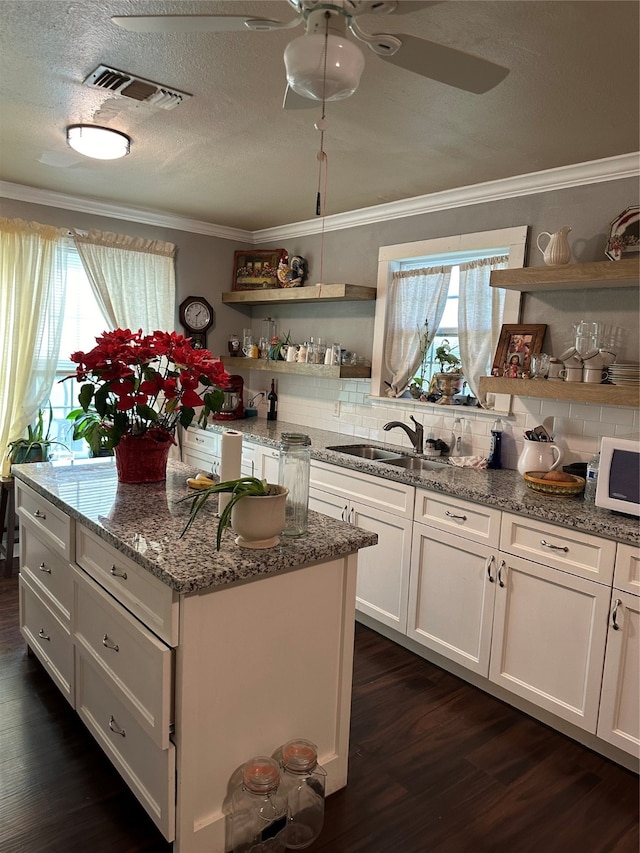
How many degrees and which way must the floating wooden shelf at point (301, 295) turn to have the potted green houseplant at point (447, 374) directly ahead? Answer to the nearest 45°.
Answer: approximately 90° to its left

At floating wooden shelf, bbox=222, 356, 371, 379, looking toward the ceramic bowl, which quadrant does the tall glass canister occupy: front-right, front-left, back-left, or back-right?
front-right

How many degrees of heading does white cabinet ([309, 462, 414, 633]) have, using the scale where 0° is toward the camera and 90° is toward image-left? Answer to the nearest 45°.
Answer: approximately 45°

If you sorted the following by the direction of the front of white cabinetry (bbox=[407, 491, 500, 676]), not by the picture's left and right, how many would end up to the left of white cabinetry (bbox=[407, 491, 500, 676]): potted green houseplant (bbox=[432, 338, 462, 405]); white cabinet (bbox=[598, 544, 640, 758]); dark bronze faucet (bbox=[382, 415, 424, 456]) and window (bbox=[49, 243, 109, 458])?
1

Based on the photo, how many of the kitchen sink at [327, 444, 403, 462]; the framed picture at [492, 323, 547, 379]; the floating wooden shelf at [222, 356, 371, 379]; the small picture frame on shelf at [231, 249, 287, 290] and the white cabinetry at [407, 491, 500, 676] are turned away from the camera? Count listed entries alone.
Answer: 0

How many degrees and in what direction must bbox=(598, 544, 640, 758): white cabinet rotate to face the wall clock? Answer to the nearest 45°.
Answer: approximately 90° to its right

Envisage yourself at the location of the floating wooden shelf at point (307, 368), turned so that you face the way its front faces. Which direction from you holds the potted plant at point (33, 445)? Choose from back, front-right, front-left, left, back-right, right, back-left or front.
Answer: front-right

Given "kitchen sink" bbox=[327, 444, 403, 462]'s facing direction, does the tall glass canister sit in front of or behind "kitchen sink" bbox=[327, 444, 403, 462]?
in front

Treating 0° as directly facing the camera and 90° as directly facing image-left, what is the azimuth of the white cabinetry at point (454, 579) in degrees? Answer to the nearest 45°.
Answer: approximately 45°

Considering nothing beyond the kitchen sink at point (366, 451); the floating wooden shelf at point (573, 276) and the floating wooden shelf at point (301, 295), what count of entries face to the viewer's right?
0

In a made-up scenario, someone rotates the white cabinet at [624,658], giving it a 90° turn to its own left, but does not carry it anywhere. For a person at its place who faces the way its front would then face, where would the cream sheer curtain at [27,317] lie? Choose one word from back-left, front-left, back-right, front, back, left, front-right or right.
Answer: back-right

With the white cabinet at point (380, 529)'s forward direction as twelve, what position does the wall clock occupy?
The wall clock is roughly at 3 o'clock from the white cabinet.

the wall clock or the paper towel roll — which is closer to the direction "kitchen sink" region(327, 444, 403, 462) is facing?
the paper towel roll

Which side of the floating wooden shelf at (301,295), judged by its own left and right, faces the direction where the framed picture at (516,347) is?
left

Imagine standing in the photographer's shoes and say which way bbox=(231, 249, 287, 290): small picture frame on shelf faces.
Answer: facing the viewer

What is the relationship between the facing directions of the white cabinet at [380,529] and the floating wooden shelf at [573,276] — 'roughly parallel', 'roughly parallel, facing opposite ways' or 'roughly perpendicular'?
roughly parallel

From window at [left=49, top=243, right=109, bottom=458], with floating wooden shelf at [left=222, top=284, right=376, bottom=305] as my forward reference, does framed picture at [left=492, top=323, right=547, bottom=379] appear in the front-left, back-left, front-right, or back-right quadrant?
front-right

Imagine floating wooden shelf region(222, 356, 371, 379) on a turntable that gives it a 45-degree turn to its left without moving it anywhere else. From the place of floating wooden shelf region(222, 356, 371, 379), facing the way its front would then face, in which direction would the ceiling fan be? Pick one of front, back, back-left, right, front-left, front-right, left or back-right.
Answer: front

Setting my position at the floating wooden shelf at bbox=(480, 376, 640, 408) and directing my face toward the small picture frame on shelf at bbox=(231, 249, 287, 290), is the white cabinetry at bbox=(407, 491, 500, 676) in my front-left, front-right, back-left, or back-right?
front-left

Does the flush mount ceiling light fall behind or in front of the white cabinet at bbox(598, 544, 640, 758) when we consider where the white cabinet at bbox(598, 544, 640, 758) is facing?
in front

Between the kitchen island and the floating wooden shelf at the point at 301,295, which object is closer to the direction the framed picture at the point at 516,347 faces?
the kitchen island

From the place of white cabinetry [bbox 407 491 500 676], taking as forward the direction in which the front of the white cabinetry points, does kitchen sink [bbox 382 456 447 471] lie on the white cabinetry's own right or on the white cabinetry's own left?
on the white cabinetry's own right

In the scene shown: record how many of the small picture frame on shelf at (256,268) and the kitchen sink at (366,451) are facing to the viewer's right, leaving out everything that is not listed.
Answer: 0
